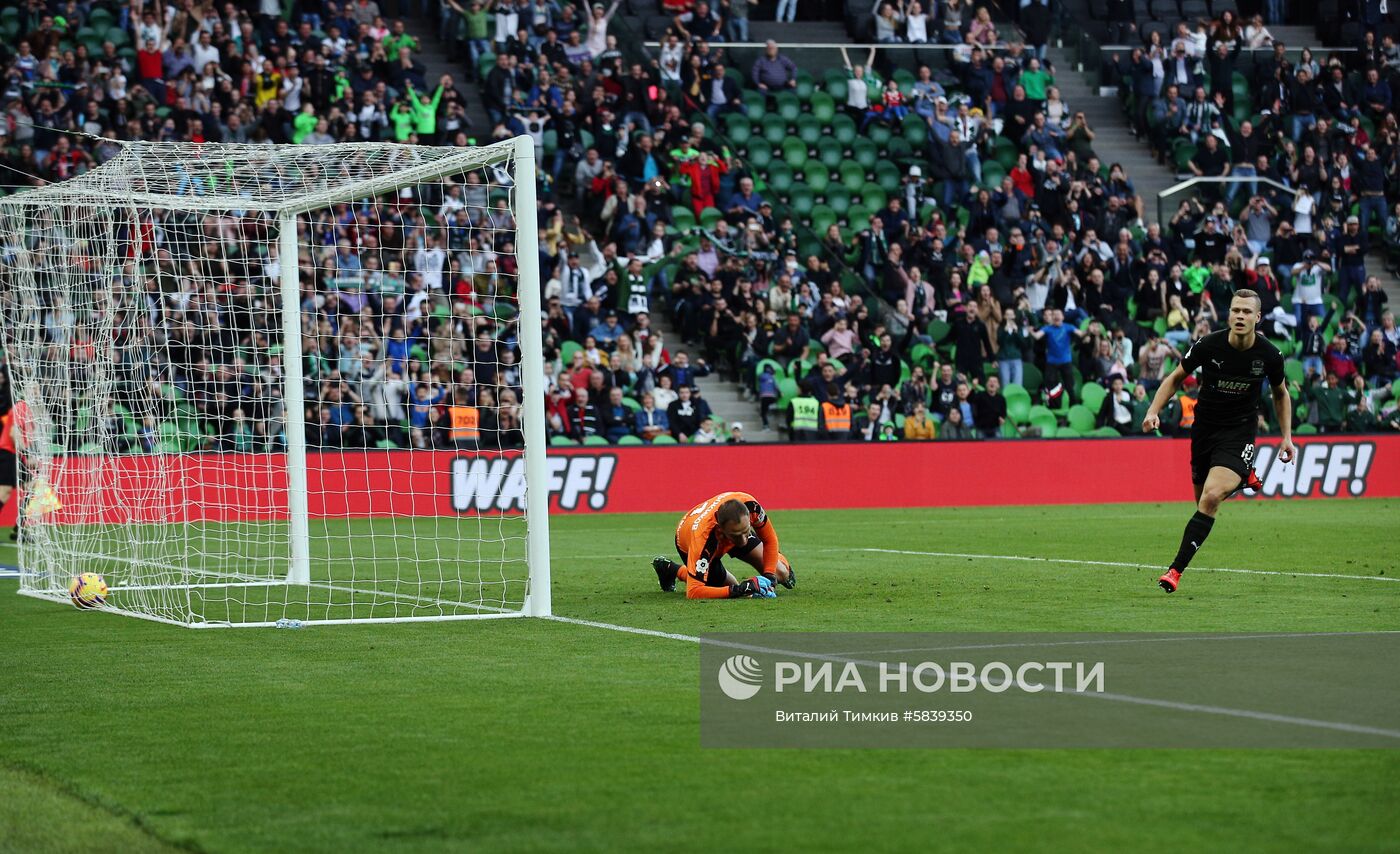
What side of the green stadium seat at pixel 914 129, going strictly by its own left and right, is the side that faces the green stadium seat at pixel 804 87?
right

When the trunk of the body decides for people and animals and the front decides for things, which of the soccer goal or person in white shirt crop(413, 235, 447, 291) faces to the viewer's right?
the soccer goal

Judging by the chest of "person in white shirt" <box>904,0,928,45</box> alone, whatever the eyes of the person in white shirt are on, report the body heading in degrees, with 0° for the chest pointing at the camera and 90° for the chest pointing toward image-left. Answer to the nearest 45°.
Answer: approximately 0°

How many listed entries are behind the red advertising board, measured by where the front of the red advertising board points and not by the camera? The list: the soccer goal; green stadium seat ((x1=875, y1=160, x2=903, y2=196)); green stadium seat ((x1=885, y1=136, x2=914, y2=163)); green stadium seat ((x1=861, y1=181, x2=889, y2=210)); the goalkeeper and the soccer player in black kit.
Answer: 3

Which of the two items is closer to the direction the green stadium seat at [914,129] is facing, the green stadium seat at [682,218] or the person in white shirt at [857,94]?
the green stadium seat
